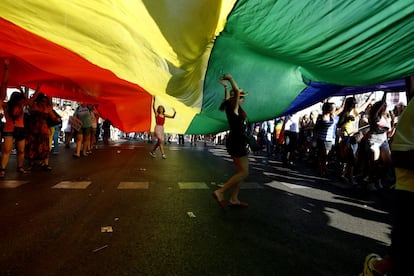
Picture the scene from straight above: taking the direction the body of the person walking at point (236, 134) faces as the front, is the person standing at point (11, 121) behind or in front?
behind

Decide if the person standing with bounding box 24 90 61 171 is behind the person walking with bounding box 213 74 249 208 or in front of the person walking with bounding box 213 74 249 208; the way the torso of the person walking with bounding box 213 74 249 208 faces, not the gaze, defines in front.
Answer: behind
